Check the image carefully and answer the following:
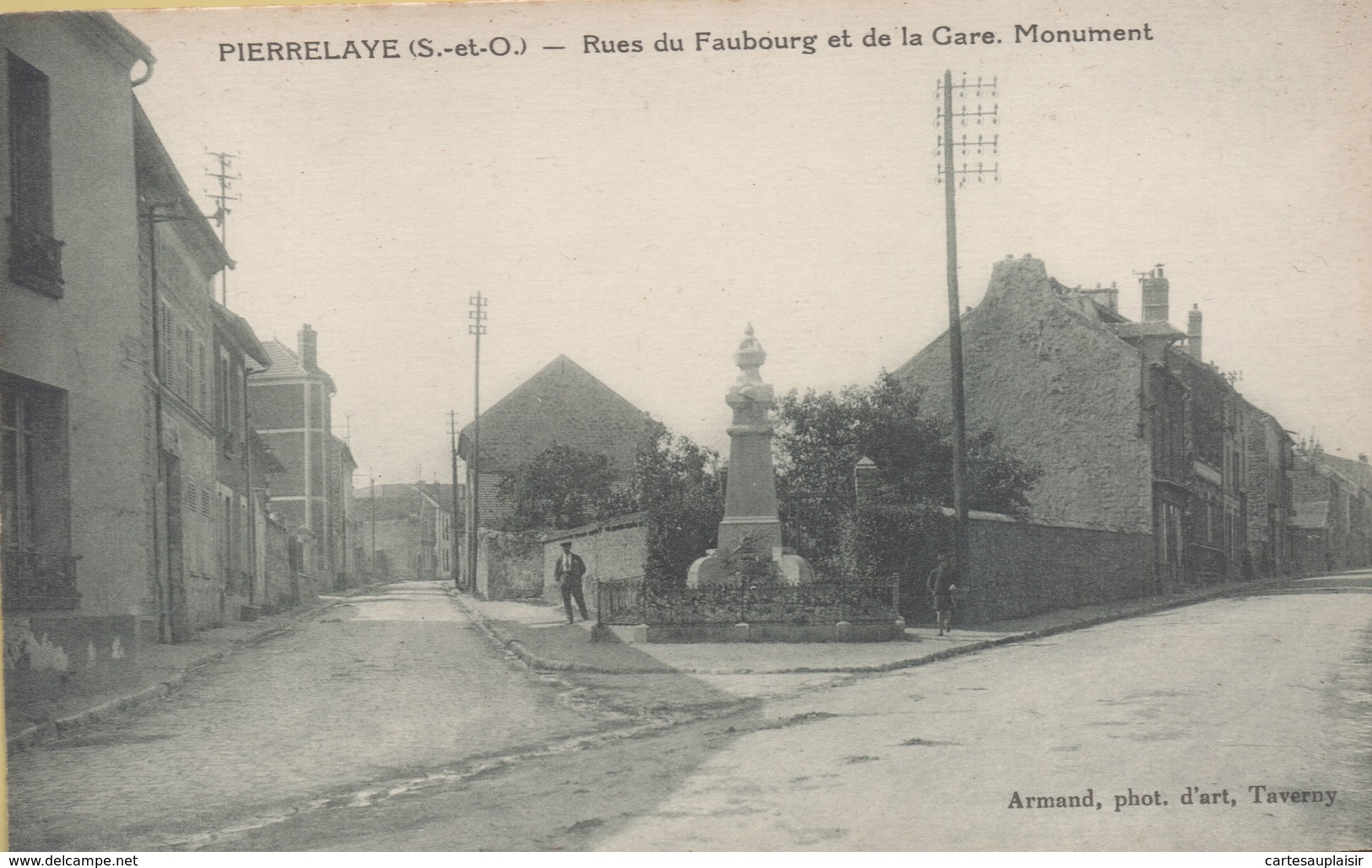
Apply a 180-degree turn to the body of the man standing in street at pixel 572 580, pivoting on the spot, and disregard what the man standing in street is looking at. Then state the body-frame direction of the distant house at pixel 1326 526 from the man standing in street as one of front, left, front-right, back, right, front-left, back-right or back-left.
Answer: front-right

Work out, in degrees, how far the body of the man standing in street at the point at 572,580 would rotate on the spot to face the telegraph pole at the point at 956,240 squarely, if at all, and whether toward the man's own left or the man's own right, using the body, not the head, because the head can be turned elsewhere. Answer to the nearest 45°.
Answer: approximately 45° to the man's own left

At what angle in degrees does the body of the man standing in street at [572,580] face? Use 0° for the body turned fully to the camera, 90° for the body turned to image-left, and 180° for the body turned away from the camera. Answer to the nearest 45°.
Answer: approximately 0°

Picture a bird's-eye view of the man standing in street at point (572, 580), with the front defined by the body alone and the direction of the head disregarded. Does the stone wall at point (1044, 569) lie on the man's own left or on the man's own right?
on the man's own left

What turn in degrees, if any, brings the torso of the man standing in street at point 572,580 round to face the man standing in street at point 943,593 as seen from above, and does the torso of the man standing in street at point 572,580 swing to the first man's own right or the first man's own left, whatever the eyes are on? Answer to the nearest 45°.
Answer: approximately 45° to the first man's own left

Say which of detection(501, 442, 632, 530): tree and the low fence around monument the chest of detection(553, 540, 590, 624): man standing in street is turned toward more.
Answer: the low fence around monument

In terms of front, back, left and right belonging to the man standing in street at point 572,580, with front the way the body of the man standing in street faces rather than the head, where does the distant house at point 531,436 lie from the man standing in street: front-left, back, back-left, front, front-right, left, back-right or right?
back

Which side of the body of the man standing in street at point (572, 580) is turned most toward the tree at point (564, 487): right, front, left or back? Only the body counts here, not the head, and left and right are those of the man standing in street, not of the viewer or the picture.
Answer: back

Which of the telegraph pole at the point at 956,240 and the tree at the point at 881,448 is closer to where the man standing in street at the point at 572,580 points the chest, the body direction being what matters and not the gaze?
the telegraph pole

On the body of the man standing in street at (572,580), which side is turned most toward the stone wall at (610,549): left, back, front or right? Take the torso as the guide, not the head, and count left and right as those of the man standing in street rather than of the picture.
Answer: back

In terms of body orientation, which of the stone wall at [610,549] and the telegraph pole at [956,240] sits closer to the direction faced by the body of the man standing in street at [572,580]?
the telegraph pole
